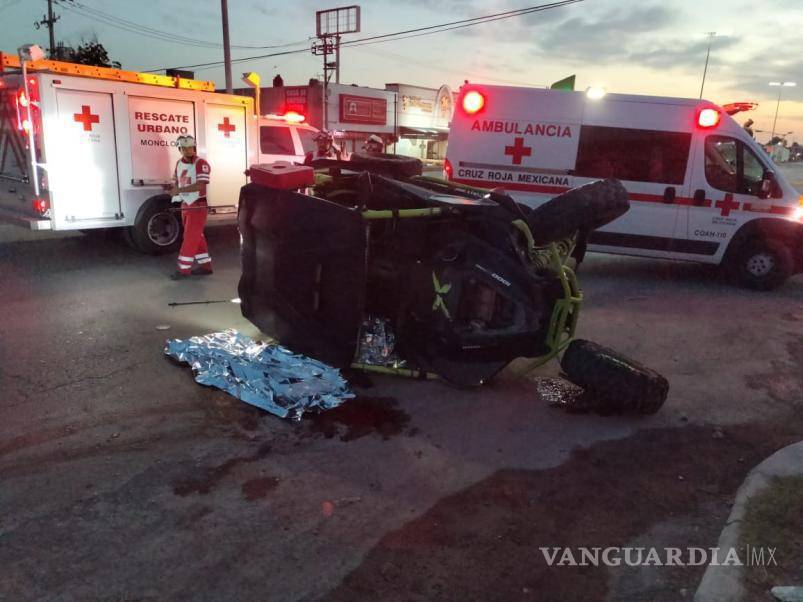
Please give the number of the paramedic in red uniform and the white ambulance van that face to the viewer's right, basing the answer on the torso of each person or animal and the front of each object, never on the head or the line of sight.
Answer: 1

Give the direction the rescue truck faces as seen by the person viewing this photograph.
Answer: facing away from the viewer and to the right of the viewer

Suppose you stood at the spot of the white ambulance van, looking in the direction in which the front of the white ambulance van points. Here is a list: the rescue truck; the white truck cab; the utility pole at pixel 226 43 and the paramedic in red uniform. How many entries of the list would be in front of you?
0

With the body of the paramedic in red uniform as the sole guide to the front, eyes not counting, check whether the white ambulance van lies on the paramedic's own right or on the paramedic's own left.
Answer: on the paramedic's own left

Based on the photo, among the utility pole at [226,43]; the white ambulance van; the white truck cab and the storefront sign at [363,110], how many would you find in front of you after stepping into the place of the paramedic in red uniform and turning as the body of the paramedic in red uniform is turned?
0

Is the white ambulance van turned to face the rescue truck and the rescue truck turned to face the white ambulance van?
no

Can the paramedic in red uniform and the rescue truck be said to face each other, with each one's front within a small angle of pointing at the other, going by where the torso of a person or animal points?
no

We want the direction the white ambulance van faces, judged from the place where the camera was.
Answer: facing to the right of the viewer

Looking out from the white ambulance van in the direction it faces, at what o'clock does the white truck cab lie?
The white truck cab is roughly at 6 o'clock from the white ambulance van.

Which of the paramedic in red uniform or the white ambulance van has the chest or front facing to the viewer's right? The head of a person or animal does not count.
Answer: the white ambulance van

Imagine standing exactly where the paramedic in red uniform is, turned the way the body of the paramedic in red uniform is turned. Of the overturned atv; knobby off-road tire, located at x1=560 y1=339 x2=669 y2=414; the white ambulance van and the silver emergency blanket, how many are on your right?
0
